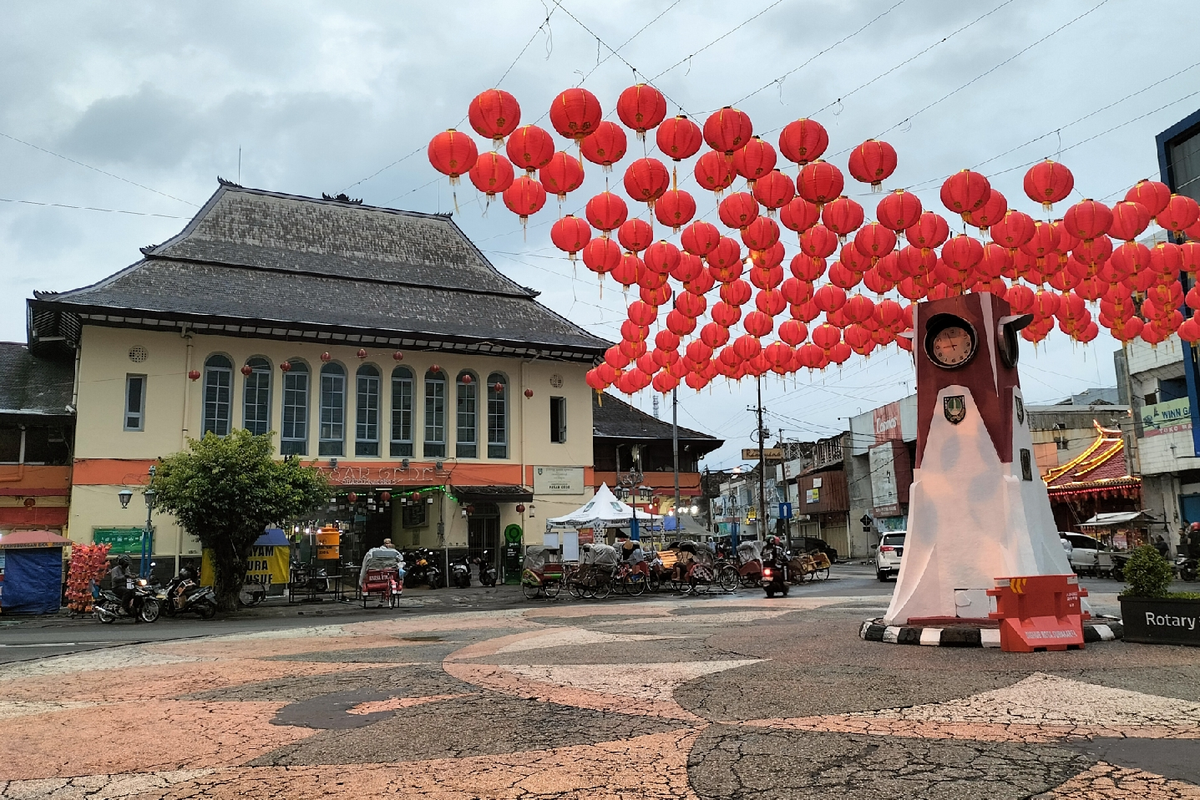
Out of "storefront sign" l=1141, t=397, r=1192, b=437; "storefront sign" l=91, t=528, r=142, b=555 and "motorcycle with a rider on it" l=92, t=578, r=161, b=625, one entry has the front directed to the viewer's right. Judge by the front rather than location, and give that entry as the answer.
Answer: the motorcycle with a rider on it

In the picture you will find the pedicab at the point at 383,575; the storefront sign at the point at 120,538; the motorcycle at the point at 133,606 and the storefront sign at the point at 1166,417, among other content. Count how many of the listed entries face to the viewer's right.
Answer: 1

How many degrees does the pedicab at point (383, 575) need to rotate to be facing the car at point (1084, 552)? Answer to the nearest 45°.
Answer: approximately 90° to its left

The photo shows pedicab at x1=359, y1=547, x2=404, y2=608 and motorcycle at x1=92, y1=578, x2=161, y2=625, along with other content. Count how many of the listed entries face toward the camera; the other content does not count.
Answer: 1

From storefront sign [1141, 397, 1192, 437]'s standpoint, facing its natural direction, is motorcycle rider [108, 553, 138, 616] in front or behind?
in front

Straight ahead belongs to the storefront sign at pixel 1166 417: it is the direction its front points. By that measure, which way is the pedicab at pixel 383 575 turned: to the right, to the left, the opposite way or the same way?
to the left

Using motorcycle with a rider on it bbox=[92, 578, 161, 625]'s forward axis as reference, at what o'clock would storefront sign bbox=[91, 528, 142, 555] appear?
The storefront sign is roughly at 9 o'clock from the motorcycle with a rider on it.

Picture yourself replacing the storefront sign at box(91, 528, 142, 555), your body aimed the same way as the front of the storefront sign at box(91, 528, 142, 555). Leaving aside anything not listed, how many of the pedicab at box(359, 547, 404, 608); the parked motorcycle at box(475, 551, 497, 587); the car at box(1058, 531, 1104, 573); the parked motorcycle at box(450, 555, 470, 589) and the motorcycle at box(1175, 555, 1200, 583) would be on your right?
0

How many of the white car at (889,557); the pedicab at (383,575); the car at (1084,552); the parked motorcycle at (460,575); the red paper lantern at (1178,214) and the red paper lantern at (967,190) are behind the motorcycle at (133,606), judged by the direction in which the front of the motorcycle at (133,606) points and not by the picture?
0

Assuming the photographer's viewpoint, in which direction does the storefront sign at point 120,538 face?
facing the viewer

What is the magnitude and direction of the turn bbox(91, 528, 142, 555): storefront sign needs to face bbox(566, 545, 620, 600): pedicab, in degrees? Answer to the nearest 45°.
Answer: approximately 45° to its left

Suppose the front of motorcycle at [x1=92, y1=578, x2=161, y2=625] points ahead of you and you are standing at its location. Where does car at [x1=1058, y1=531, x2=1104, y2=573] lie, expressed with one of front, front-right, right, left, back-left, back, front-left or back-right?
front

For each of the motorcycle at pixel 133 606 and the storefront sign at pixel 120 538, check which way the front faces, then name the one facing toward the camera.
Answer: the storefront sign

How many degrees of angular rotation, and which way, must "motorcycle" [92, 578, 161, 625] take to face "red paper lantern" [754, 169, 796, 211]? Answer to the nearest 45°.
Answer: approximately 45° to its right
